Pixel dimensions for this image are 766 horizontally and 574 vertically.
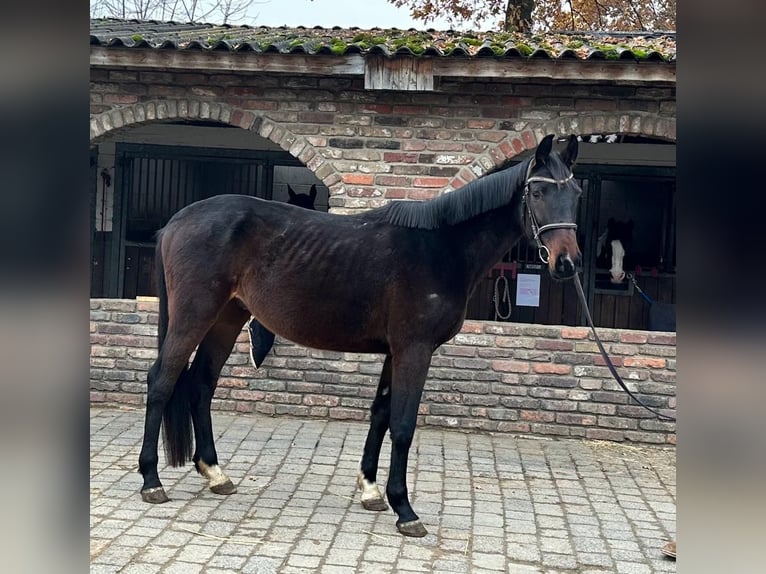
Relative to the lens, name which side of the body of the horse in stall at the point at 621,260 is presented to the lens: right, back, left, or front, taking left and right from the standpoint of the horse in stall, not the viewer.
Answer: front

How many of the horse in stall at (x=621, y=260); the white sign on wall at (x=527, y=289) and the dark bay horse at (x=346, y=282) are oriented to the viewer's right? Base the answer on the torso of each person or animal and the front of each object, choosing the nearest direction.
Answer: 1

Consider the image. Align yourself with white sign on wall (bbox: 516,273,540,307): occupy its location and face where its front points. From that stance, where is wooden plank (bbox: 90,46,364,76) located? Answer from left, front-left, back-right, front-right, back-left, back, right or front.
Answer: front-right

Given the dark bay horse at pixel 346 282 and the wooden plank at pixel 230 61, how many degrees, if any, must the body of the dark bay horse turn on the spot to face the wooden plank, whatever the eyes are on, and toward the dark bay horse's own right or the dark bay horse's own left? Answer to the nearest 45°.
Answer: approximately 135° to the dark bay horse's own left

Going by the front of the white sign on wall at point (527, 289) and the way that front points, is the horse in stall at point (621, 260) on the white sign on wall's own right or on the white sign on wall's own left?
on the white sign on wall's own left

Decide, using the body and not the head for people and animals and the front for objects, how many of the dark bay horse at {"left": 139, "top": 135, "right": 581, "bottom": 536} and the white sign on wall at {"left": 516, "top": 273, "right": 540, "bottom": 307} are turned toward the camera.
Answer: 1

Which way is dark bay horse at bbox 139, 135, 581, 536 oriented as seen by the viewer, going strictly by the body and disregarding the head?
to the viewer's right

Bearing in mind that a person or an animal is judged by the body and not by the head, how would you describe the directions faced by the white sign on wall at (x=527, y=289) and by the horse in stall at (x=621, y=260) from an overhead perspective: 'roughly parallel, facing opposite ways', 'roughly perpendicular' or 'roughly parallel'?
roughly parallel

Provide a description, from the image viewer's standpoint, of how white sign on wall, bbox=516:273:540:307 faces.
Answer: facing the viewer

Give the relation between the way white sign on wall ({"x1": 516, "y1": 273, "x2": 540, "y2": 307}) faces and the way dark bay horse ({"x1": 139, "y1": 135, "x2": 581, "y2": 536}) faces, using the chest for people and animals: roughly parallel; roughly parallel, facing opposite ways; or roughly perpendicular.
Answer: roughly perpendicular

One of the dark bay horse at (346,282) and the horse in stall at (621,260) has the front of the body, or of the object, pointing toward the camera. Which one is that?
the horse in stall
